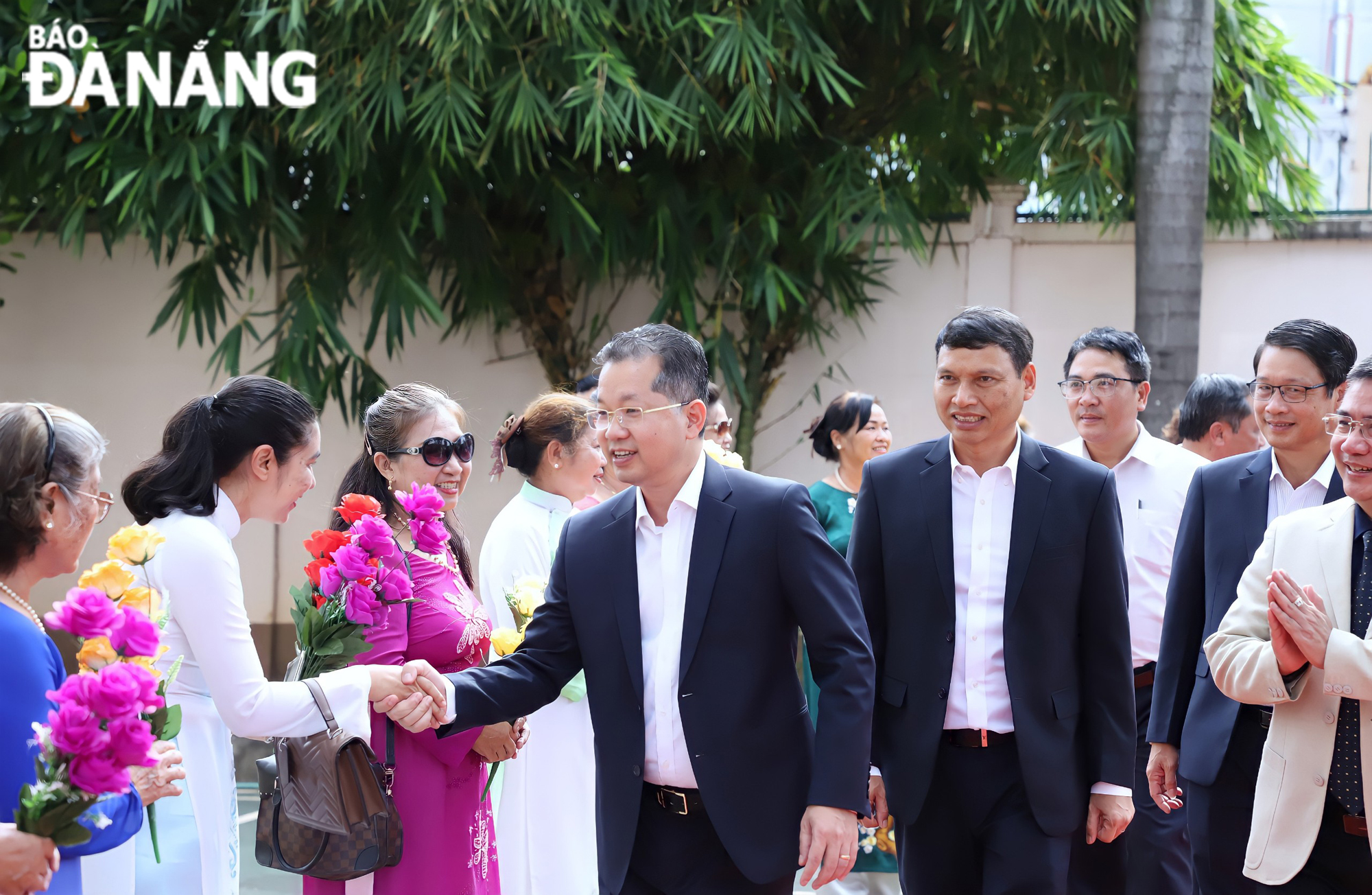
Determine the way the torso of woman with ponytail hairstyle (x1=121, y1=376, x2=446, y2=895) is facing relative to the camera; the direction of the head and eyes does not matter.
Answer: to the viewer's right

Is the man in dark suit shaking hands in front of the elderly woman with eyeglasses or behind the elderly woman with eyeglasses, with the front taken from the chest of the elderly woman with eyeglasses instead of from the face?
in front

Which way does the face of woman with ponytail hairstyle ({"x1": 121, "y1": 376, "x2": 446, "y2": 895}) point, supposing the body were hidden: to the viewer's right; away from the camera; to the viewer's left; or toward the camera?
to the viewer's right

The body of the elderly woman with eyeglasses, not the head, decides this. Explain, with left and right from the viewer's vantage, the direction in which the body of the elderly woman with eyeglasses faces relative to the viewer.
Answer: facing to the right of the viewer

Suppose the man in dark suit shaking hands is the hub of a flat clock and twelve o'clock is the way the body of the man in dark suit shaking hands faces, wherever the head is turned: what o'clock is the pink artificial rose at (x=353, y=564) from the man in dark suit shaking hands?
The pink artificial rose is roughly at 2 o'clock from the man in dark suit shaking hands.

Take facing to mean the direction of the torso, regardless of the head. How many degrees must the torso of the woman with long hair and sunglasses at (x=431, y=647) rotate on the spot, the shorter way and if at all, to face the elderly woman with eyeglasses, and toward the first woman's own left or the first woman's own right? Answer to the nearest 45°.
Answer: approximately 90° to the first woman's own right

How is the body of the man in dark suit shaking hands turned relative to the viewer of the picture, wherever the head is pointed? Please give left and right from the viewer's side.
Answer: facing the viewer and to the left of the viewer

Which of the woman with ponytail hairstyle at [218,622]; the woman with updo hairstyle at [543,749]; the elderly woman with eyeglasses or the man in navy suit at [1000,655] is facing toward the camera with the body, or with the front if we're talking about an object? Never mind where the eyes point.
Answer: the man in navy suit

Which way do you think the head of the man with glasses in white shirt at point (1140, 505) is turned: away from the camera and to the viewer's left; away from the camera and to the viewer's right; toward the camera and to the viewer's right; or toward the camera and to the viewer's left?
toward the camera and to the viewer's left

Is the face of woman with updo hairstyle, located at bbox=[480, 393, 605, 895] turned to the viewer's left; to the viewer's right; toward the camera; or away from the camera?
to the viewer's right

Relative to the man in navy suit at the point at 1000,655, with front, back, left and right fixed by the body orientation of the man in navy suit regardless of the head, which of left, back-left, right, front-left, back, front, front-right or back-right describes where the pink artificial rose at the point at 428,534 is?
right

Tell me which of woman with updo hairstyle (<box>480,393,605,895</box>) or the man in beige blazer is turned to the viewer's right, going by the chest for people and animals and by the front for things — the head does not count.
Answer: the woman with updo hairstyle

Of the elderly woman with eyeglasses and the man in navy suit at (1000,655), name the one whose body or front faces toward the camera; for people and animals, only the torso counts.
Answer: the man in navy suit

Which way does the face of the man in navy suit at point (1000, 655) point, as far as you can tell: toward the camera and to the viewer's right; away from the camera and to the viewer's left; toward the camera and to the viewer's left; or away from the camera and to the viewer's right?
toward the camera and to the viewer's left

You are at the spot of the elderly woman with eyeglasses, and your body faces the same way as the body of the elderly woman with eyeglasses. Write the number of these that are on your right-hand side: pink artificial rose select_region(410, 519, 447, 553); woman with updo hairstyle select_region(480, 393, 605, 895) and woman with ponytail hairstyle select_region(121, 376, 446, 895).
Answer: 0

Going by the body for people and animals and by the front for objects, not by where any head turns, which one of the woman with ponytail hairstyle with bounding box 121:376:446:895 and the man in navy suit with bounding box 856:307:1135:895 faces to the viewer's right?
the woman with ponytail hairstyle
